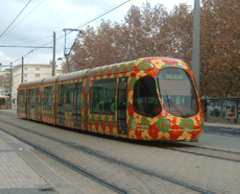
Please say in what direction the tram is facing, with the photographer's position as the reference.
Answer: facing the viewer and to the right of the viewer
